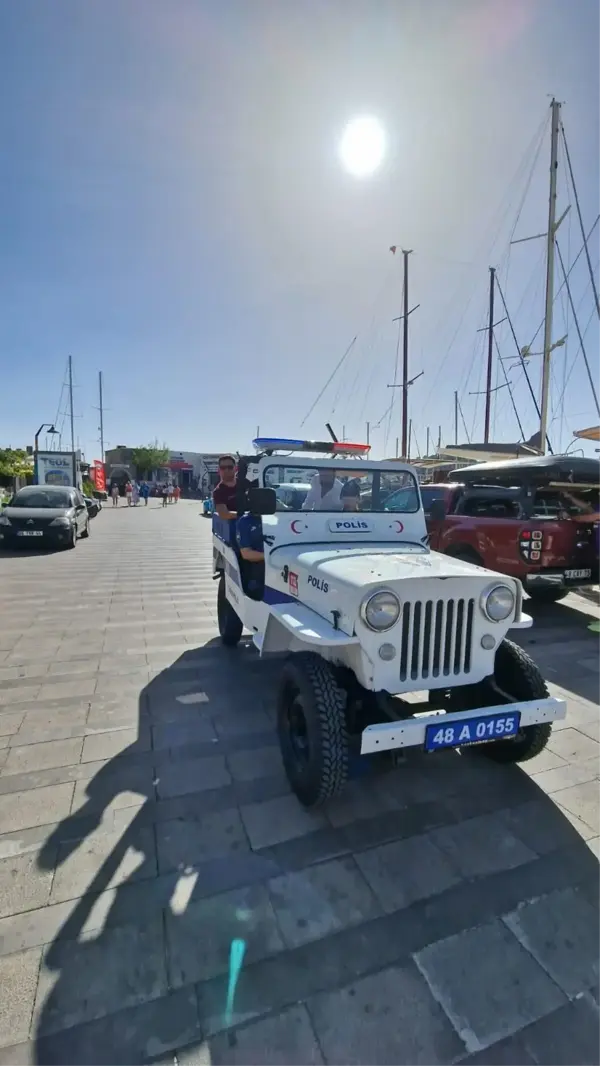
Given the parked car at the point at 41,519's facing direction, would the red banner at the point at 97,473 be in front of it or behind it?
behind

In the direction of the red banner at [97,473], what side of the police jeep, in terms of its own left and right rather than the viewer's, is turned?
back

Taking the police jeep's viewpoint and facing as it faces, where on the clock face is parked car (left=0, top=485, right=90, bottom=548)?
The parked car is roughly at 6 o'clock from the police jeep.

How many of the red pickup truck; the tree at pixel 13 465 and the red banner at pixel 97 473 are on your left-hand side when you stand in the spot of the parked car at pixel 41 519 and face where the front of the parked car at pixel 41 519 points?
1

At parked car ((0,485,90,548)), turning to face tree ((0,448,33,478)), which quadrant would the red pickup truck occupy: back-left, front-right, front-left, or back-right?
back-right

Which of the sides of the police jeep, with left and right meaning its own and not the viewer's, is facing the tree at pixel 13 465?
back

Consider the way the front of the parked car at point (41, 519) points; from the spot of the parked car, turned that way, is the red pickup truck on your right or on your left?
on your left
